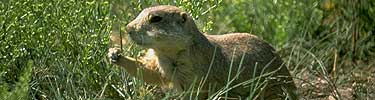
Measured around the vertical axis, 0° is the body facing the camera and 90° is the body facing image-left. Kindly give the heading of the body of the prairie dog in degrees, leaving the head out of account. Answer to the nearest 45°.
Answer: approximately 90°
